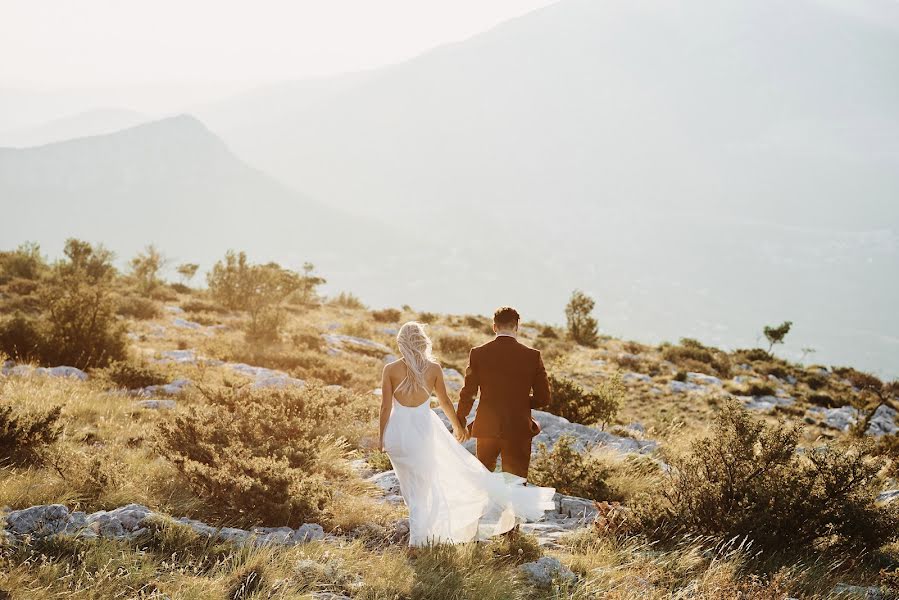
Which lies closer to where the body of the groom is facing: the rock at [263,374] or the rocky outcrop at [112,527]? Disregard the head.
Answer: the rock

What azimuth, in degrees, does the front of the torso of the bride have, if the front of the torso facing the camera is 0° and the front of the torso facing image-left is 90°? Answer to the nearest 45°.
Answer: approximately 180°

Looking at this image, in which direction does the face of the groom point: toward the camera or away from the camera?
away from the camera

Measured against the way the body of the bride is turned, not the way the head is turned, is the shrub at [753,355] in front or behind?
in front

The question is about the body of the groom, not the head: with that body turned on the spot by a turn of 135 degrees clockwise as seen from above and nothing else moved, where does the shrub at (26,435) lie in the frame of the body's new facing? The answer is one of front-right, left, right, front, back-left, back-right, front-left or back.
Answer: back-right

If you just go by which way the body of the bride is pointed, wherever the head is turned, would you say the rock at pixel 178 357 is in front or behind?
in front

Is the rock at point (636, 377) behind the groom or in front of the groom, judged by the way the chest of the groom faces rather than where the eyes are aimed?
in front

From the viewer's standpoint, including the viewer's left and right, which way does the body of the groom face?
facing away from the viewer

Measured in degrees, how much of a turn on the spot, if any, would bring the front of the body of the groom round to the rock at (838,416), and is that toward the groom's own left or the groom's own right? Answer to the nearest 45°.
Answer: approximately 45° to the groom's own right

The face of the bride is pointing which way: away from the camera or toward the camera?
away from the camera

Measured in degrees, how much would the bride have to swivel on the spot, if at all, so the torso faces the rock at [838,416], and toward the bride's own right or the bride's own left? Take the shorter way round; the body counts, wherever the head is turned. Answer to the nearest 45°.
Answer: approximately 45° to the bride's own right

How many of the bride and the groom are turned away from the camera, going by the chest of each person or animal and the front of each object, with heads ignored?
2

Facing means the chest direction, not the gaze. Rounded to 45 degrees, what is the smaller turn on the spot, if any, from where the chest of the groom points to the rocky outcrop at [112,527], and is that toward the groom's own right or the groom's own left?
approximately 135° to the groom's own left
